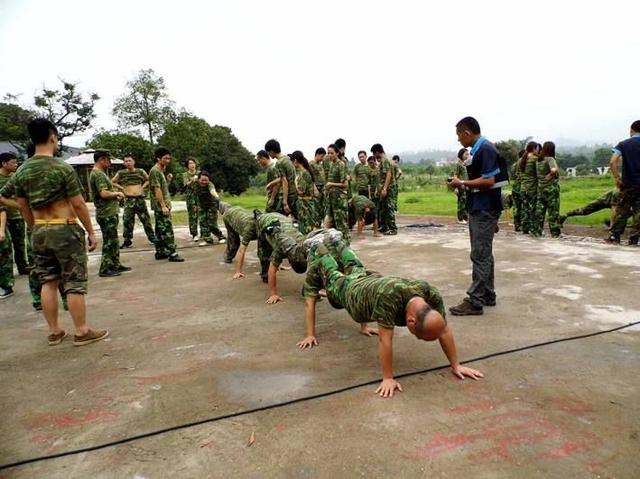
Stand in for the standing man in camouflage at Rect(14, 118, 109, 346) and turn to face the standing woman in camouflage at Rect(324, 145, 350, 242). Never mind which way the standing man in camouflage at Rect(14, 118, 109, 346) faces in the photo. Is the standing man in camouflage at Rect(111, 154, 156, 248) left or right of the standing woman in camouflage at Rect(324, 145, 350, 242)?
left

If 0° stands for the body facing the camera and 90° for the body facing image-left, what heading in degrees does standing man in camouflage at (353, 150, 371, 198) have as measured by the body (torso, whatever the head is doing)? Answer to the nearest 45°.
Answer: approximately 0°

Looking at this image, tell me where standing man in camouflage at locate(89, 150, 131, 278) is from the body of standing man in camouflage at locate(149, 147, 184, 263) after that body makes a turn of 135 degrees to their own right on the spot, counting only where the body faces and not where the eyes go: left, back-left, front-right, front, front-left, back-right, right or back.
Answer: front

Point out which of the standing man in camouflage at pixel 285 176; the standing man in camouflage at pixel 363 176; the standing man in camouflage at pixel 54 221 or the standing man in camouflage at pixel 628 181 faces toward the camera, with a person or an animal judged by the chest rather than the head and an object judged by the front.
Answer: the standing man in camouflage at pixel 363 176

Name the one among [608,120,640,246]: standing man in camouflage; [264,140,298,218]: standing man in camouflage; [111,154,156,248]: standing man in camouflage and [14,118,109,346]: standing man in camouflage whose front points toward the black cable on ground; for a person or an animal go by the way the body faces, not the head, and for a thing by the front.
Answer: [111,154,156,248]: standing man in camouflage

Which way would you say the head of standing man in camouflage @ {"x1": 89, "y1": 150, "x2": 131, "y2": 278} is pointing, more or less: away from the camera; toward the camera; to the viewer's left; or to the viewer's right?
to the viewer's right

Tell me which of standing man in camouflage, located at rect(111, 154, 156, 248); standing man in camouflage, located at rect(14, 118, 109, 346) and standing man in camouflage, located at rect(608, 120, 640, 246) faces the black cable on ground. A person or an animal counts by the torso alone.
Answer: standing man in camouflage, located at rect(111, 154, 156, 248)

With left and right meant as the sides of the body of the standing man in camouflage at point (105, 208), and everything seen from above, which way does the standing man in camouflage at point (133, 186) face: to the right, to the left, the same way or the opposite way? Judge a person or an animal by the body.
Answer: to the right

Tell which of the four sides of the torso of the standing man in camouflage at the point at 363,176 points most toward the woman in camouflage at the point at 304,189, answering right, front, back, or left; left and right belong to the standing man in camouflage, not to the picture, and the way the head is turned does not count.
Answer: front
